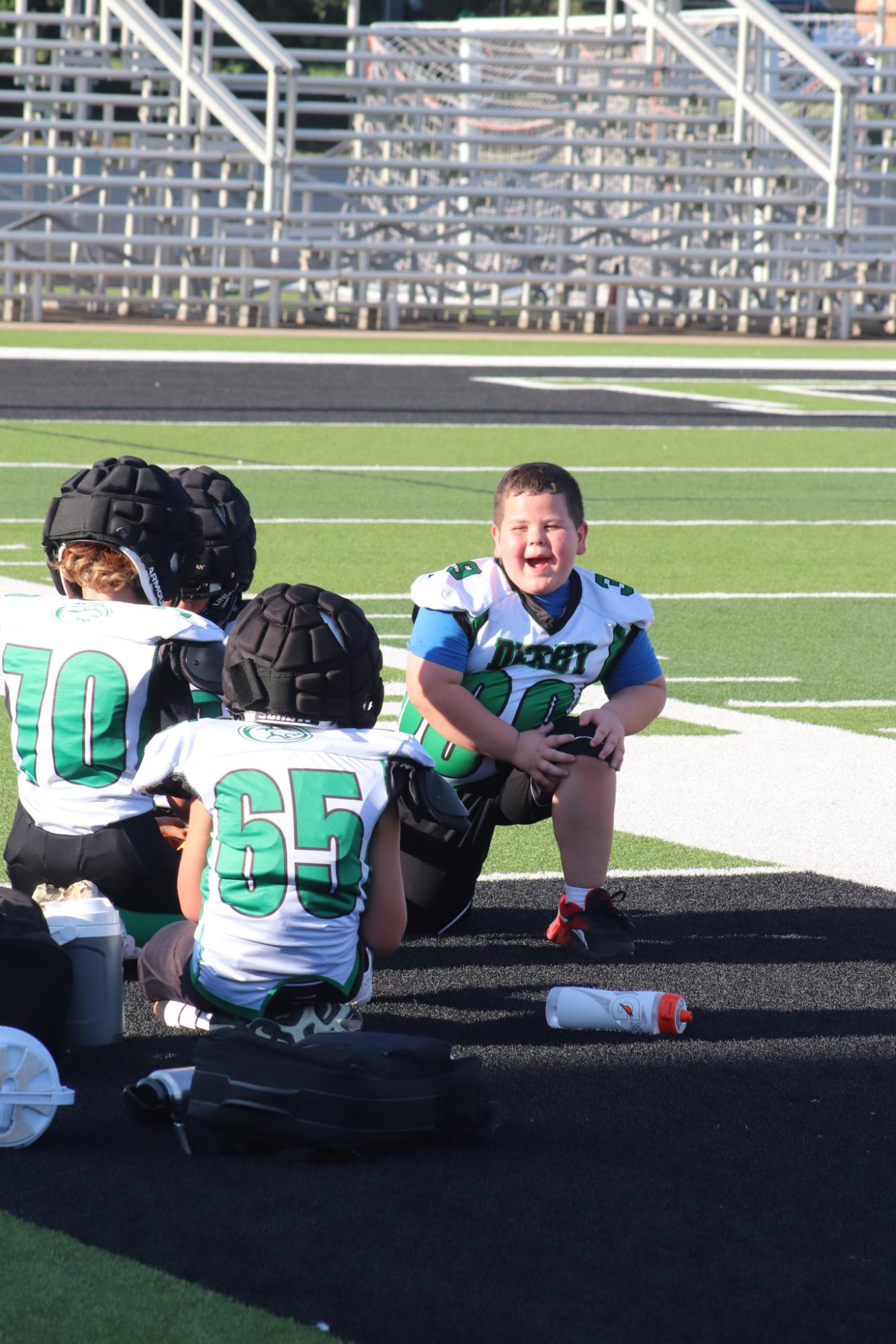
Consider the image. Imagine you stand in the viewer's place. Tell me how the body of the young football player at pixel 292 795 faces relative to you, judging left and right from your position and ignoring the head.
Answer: facing away from the viewer

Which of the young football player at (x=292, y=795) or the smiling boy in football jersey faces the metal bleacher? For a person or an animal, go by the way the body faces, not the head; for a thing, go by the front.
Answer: the young football player

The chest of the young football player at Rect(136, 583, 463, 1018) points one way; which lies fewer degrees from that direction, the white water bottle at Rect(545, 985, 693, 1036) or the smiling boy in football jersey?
the smiling boy in football jersey

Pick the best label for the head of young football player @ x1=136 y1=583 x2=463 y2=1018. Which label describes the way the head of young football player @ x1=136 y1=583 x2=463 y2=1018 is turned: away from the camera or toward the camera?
away from the camera

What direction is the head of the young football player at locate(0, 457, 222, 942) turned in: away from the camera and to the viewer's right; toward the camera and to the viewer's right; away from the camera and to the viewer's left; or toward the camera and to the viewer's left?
away from the camera and to the viewer's right

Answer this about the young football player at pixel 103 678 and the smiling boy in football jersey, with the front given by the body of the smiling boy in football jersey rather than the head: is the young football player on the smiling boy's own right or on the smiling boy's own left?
on the smiling boy's own right

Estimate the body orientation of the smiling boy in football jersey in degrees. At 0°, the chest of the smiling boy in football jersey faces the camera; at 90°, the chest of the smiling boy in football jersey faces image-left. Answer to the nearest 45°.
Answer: approximately 0°

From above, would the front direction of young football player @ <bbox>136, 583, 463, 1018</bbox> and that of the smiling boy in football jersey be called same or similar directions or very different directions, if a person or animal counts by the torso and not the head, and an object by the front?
very different directions

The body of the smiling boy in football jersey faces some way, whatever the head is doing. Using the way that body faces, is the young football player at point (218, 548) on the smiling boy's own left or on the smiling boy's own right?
on the smiling boy's own right

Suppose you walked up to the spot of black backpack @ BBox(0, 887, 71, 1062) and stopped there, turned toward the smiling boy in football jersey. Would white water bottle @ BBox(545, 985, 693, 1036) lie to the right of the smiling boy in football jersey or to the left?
right

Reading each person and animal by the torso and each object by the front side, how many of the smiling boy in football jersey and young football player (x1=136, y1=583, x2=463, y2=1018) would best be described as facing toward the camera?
1
